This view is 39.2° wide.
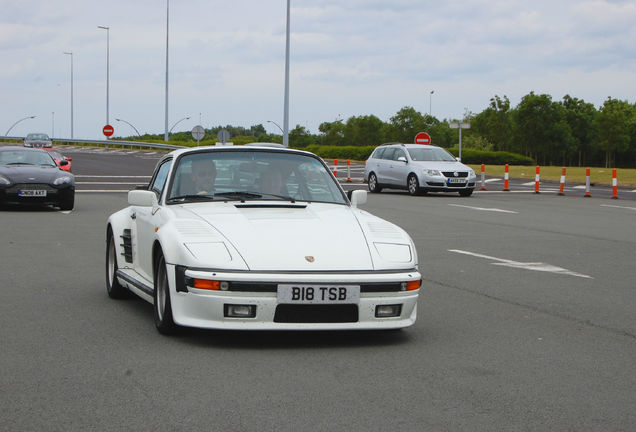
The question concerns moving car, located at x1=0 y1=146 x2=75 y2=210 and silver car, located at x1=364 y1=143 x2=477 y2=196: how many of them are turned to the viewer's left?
0

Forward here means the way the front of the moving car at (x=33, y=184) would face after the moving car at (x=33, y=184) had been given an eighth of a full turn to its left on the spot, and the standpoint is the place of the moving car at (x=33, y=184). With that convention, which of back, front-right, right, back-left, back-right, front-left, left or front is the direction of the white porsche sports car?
front-right

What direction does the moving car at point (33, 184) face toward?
toward the camera

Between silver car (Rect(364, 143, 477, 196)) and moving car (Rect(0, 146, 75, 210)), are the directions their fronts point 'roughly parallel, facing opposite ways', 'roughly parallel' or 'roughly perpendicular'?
roughly parallel

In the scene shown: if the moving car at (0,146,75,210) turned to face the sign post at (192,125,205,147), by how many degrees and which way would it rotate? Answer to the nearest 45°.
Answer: approximately 180°

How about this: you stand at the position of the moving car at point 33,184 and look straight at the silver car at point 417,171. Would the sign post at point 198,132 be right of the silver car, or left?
left

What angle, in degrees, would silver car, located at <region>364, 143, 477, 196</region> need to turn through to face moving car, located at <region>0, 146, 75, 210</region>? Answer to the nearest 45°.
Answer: approximately 90° to its right

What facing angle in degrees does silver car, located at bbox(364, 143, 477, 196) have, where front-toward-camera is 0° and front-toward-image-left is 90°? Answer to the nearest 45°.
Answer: approximately 315°

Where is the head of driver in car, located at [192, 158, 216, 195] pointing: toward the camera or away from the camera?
toward the camera

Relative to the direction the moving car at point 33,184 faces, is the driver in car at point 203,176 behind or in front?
in front

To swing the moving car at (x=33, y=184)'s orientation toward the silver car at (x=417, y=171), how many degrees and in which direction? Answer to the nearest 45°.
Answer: approximately 135° to its left

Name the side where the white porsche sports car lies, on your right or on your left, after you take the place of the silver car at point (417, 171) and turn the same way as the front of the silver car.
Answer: on your right
